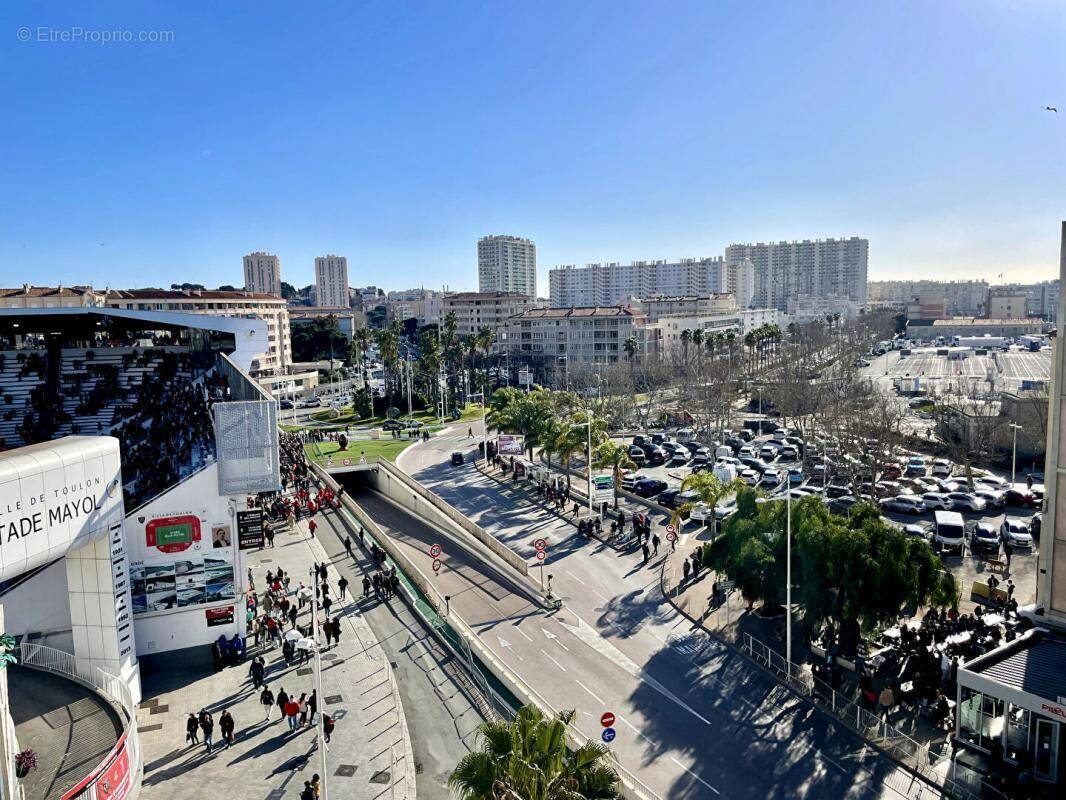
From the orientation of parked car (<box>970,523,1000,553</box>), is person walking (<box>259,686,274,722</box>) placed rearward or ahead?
ahead

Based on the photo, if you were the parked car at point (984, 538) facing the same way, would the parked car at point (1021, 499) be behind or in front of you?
behind

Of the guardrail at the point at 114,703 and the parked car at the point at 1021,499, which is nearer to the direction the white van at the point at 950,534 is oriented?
the guardrail

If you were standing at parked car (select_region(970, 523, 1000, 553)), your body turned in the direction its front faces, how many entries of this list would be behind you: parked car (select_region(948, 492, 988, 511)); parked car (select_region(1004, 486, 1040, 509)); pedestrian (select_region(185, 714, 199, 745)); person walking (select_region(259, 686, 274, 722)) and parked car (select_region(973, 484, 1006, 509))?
3

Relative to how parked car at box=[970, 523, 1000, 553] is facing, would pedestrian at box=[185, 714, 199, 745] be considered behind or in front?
in front

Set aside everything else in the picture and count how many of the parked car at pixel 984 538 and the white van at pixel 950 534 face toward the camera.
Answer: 2

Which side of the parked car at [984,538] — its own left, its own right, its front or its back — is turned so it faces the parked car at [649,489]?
right

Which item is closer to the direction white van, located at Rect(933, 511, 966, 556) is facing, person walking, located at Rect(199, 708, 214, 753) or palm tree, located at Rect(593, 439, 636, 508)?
the person walking

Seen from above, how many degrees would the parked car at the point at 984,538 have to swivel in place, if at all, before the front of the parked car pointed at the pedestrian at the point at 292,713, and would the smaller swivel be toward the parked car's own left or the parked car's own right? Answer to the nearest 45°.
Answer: approximately 45° to the parked car's own right

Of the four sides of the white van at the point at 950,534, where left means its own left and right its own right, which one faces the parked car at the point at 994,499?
back

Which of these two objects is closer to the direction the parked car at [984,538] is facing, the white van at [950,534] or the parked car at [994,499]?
the white van

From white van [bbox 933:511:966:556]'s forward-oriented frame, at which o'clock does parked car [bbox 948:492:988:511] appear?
The parked car is roughly at 6 o'clock from the white van.

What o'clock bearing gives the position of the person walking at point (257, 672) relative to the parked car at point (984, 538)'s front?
The person walking is roughly at 1 o'clock from the parked car.

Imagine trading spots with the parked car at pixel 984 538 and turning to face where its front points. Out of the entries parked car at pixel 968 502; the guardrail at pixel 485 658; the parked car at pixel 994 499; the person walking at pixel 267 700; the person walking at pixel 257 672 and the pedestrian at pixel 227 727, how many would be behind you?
2

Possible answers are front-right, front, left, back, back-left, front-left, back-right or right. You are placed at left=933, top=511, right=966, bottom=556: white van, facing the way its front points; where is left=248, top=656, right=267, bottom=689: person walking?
front-right

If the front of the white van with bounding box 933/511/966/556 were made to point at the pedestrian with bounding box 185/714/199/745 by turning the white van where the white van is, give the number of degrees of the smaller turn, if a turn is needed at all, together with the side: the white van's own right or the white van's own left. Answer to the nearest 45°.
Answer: approximately 45° to the white van's own right
